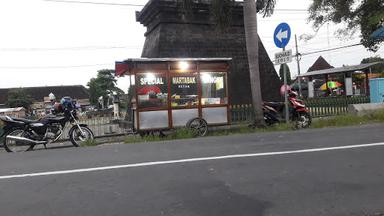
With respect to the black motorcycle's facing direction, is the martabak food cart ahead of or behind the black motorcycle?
ahead

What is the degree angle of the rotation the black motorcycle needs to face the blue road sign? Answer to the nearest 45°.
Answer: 0° — it already faces it

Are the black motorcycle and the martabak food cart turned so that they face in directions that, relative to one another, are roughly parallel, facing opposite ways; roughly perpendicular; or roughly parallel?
roughly perpendicular

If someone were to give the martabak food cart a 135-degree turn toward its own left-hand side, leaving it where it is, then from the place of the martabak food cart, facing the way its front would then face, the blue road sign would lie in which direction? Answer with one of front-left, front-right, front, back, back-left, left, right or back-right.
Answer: front-right

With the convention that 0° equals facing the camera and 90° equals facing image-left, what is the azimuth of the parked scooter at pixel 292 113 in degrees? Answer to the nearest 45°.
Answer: approximately 315°

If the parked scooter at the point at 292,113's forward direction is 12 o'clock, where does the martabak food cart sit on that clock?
The martabak food cart is roughly at 4 o'clock from the parked scooter.

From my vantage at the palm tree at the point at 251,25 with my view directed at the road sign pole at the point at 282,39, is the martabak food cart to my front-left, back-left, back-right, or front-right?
back-right

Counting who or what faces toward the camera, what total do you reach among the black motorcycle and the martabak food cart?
1

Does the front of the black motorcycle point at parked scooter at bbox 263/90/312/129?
yes

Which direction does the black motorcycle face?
to the viewer's right

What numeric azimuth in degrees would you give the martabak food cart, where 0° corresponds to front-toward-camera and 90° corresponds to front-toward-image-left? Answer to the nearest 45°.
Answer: approximately 0°

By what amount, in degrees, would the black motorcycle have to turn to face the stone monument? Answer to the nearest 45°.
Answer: approximately 45° to its left
